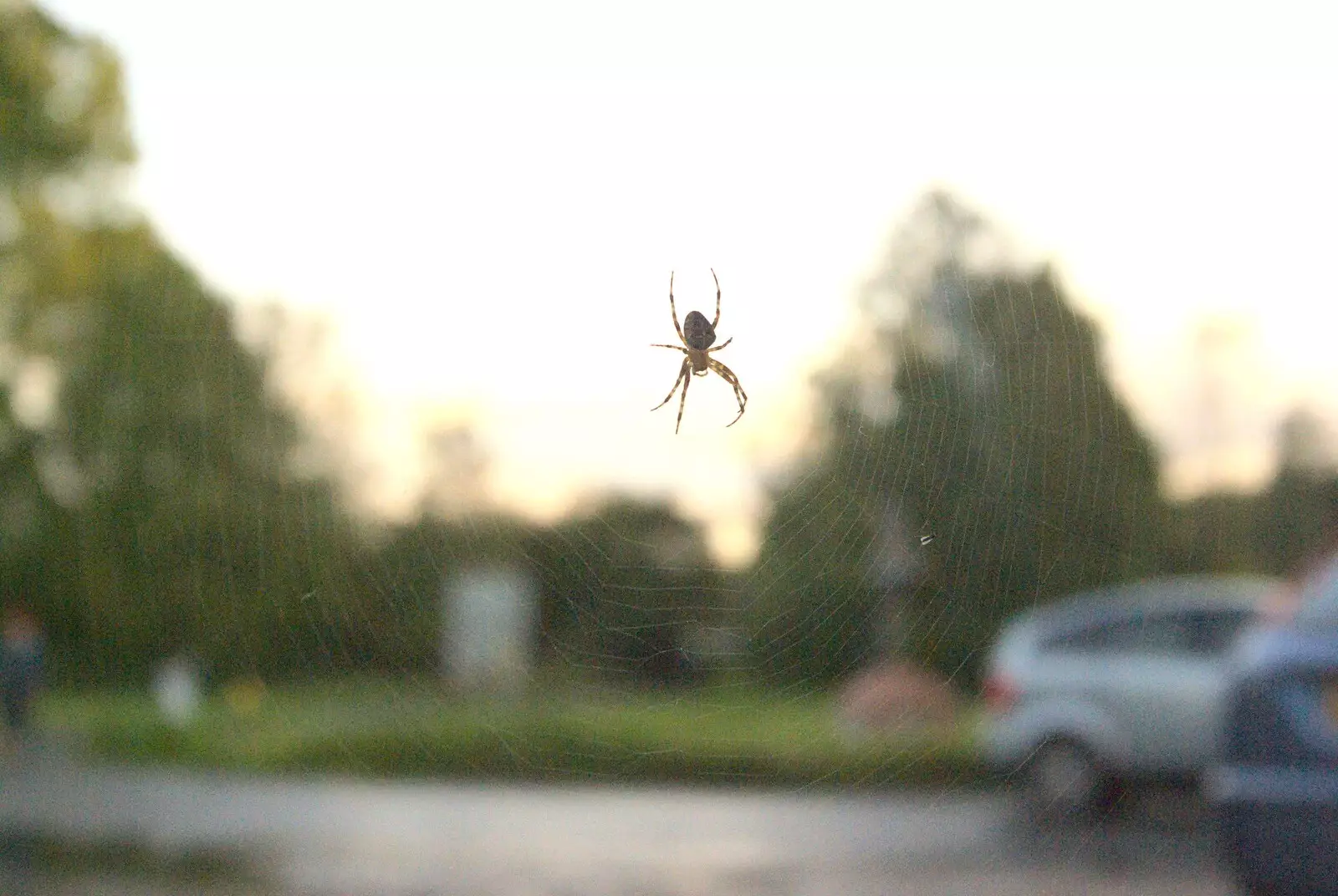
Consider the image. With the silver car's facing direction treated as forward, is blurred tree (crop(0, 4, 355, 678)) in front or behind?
behind

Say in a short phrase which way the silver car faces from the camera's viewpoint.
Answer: facing to the right of the viewer

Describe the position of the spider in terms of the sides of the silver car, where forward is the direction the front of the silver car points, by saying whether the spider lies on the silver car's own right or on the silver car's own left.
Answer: on the silver car's own right
